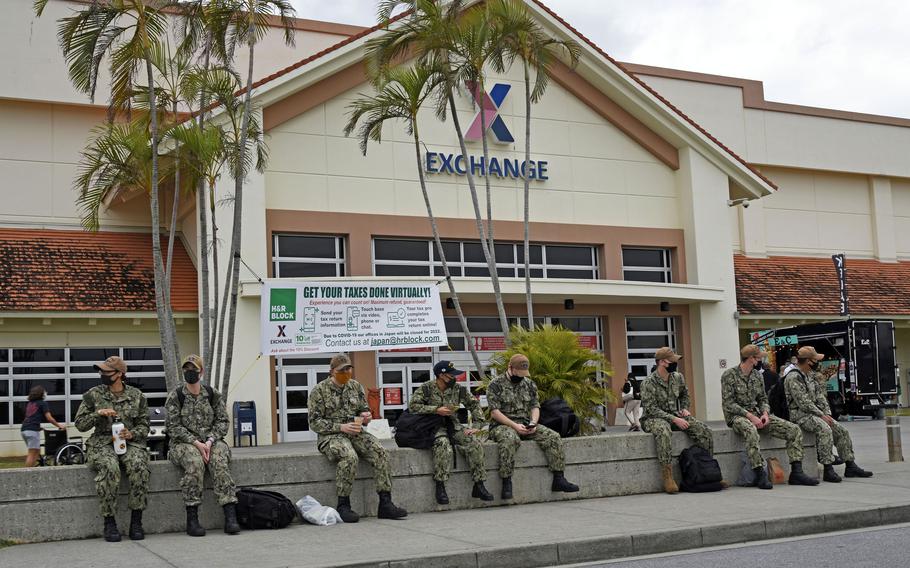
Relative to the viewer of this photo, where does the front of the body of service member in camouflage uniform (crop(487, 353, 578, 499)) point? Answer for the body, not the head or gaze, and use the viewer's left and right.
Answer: facing the viewer and to the right of the viewer

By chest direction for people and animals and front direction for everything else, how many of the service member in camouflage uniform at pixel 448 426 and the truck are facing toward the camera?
1

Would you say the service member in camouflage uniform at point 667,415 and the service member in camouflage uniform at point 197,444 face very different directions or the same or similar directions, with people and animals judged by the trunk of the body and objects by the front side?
same or similar directions

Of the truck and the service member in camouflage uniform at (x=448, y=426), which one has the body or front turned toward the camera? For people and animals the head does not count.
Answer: the service member in camouflage uniform

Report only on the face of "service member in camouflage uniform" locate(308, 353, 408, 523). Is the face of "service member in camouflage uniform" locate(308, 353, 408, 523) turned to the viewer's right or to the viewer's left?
to the viewer's right

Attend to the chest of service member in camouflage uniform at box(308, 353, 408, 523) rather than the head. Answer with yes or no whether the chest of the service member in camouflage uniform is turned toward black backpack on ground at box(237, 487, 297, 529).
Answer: no

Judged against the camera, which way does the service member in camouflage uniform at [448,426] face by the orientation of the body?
toward the camera

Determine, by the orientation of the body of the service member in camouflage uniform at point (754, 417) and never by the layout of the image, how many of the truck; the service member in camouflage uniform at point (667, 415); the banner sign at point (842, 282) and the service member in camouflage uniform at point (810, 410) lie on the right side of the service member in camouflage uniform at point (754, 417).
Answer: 1

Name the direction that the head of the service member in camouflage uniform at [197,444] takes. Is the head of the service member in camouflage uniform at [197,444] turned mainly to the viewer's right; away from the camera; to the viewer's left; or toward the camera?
toward the camera

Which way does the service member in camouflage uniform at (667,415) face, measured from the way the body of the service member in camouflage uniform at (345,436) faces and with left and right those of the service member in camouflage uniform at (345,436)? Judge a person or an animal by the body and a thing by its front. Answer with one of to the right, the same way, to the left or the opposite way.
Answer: the same way

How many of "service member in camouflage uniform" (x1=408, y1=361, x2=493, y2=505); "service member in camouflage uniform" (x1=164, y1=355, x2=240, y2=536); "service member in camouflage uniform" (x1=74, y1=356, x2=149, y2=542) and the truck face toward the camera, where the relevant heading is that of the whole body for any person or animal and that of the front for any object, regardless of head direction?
3

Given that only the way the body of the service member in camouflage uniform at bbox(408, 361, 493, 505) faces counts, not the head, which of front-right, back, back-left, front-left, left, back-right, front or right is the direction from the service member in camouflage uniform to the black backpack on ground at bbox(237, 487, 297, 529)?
front-right

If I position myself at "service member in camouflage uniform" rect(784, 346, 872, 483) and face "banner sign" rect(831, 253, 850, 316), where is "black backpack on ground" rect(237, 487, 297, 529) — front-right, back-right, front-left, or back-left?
back-left

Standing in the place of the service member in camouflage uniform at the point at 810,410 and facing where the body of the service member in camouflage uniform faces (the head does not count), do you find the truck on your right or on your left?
on your left

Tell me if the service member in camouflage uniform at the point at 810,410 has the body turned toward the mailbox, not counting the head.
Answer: no

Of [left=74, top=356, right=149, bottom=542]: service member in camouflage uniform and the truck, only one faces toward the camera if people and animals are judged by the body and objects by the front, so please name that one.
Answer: the service member in camouflage uniform

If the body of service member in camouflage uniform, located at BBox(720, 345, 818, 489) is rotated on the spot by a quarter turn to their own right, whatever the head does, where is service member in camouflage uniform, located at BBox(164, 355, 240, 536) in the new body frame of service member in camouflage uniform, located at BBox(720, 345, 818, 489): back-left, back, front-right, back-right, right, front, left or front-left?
front

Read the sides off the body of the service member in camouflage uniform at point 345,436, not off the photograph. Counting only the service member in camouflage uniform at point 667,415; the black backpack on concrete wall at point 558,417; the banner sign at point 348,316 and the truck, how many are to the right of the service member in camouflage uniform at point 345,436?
0
